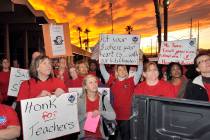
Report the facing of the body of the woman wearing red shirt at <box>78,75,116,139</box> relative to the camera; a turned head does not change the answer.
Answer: toward the camera

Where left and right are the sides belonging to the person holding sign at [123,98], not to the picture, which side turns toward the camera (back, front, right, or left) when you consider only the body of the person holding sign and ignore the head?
front

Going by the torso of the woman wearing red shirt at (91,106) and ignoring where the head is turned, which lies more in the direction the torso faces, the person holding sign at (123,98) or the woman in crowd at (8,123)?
the woman in crowd

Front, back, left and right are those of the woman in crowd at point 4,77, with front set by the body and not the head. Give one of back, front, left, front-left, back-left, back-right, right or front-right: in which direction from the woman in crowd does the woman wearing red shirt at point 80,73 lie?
front-left

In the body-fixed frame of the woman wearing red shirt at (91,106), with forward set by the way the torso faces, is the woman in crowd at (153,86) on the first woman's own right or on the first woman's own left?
on the first woman's own left

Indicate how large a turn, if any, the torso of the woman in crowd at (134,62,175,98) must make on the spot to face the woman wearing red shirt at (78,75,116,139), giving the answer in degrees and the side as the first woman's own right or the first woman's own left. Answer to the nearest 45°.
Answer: approximately 45° to the first woman's own right

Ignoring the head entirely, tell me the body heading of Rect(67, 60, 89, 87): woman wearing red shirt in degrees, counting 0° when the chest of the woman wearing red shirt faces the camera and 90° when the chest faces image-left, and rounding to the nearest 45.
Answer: approximately 315°

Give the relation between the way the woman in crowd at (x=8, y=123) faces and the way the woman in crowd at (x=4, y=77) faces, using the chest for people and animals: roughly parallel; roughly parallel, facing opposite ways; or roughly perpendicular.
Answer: roughly parallel
